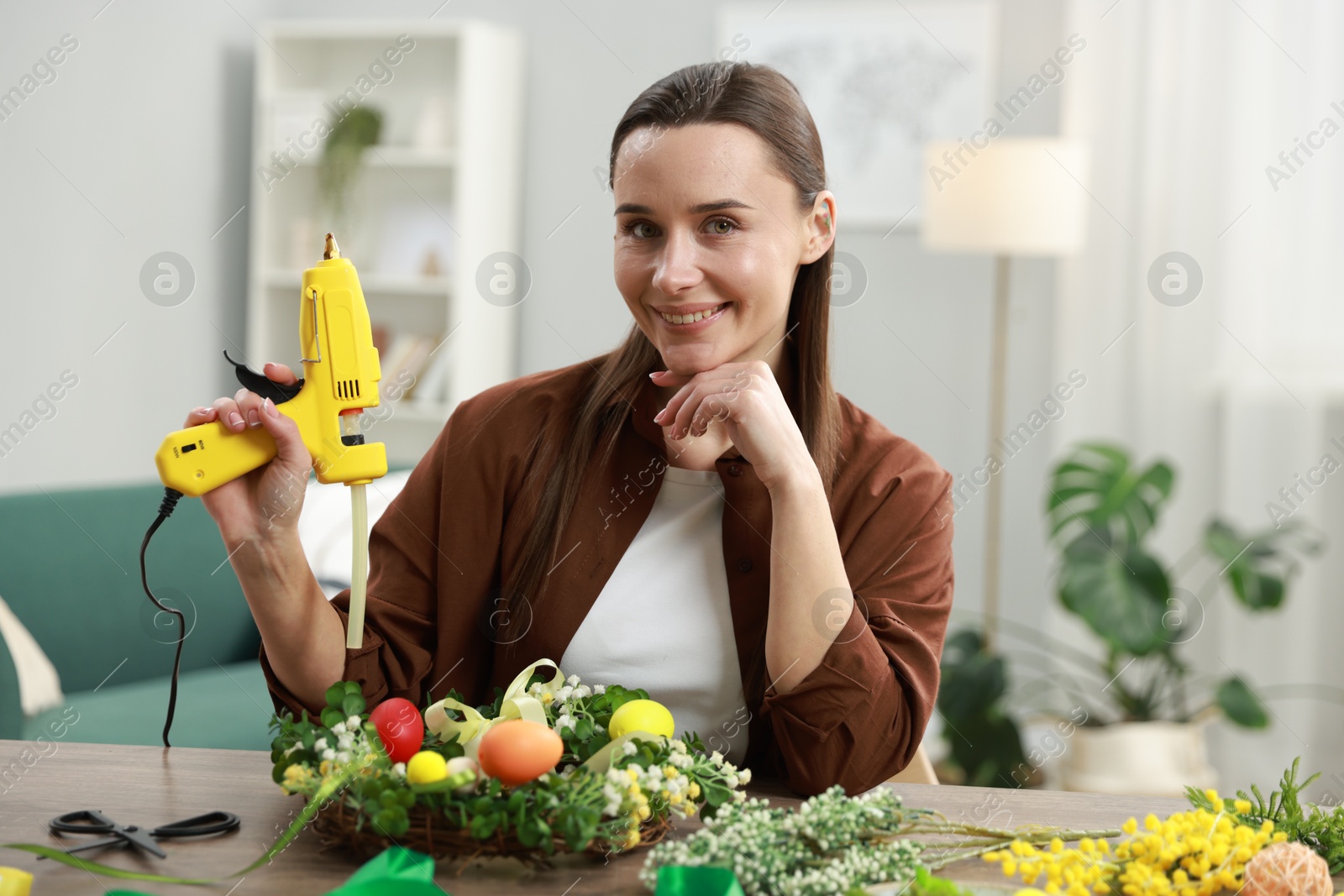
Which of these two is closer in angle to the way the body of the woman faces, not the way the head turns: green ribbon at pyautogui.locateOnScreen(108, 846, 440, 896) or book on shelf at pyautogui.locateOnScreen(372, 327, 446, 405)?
the green ribbon

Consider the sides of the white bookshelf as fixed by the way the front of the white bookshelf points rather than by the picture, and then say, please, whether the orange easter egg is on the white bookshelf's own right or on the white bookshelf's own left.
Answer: on the white bookshelf's own left

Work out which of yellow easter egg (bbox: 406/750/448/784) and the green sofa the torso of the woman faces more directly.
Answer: the yellow easter egg

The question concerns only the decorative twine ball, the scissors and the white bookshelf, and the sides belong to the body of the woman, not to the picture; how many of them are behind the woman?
1

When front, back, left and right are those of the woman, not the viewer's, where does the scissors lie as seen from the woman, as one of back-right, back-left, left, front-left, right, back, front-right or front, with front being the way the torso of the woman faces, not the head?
front-right

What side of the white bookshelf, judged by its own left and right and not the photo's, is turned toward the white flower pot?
left

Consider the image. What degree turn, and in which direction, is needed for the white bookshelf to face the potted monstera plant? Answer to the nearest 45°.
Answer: approximately 90° to its left

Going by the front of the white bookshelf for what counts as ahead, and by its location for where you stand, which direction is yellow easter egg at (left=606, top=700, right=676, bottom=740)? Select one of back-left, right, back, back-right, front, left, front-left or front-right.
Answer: front-left
